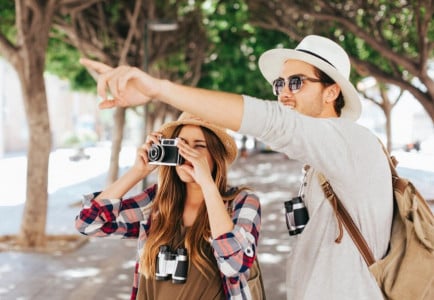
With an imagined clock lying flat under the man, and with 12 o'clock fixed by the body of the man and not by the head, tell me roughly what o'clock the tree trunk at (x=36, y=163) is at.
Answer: The tree trunk is roughly at 2 o'clock from the man.

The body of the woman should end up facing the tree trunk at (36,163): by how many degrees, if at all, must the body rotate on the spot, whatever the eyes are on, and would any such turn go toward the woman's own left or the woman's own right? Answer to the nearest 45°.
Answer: approximately 135° to the woman's own right

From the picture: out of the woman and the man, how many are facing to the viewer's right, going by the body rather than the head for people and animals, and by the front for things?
0

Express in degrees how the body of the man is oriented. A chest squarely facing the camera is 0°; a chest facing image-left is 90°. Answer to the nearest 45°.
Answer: approximately 90°

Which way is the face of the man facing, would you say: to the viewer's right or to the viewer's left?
to the viewer's left

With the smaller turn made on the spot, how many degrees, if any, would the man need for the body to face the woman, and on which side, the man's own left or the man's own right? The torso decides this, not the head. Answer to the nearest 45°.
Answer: approximately 45° to the man's own right

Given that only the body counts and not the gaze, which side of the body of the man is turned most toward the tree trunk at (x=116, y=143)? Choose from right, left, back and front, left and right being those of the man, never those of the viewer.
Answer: right

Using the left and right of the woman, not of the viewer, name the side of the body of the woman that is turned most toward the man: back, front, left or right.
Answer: left

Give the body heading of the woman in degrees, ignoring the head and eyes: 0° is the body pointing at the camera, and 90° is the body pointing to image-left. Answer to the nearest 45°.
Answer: approximately 45°
